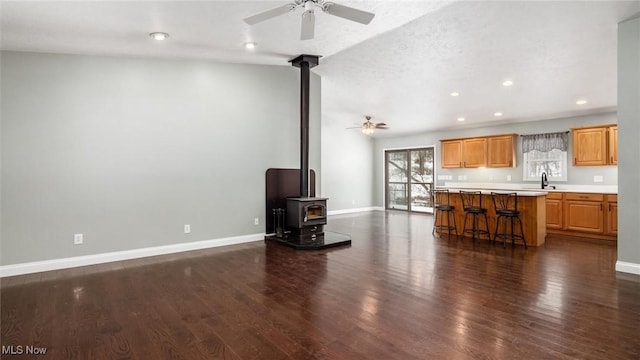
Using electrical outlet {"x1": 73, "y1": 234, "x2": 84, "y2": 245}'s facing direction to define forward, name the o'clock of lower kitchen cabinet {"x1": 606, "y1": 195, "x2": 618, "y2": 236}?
The lower kitchen cabinet is roughly at 10 o'clock from the electrical outlet.

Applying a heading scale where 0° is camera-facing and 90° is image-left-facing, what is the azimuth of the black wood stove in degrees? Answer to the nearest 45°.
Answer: approximately 315°

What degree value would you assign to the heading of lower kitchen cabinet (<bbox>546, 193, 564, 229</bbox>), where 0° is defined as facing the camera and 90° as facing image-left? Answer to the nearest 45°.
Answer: approximately 0°

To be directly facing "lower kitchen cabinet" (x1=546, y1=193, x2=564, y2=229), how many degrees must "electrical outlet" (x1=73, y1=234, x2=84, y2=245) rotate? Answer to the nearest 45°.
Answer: approximately 90° to its left

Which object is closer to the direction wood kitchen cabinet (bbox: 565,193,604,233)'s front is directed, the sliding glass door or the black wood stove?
the black wood stove

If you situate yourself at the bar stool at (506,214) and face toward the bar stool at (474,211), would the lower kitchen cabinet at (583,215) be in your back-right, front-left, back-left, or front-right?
back-right

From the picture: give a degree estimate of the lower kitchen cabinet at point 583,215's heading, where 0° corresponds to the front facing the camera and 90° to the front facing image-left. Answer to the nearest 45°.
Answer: approximately 0°

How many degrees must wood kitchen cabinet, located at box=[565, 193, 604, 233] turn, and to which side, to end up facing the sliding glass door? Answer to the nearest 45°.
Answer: approximately 90° to its right

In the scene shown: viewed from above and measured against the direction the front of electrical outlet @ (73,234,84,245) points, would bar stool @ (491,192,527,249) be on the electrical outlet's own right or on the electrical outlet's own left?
on the electrical outlet's own left
